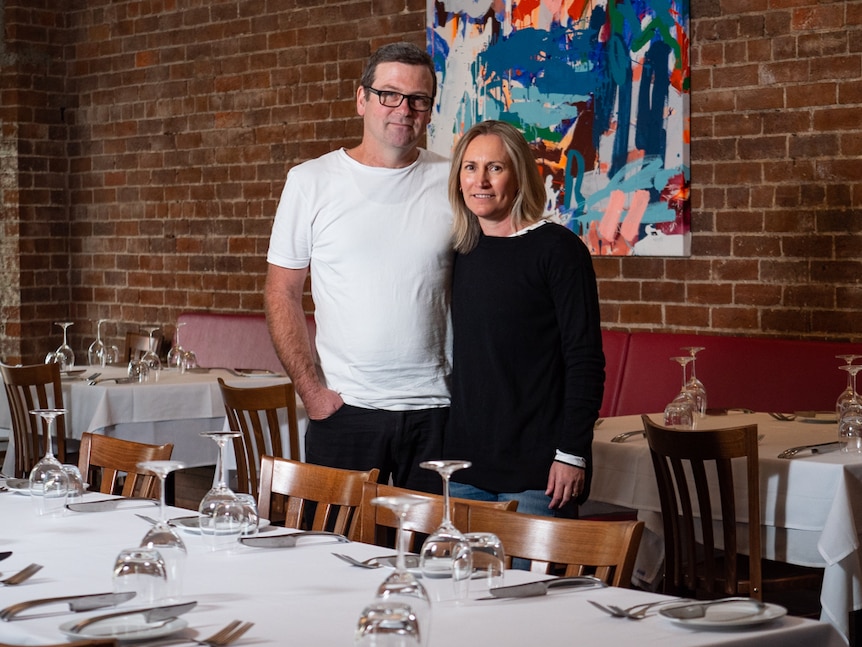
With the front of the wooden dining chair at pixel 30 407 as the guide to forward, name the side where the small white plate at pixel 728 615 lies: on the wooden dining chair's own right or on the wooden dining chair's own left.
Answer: on the wooden dining chair's own right

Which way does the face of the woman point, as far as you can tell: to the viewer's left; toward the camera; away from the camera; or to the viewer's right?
toward the camera

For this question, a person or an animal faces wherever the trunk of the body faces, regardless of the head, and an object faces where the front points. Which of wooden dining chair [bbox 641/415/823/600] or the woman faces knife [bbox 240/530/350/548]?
the woman

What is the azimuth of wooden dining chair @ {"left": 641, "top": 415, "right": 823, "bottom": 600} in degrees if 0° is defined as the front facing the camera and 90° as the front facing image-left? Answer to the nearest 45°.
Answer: approximately 225°

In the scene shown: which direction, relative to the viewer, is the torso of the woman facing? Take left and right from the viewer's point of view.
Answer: facing the viewer and to the left of the viewer

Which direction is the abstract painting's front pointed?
toward the camera

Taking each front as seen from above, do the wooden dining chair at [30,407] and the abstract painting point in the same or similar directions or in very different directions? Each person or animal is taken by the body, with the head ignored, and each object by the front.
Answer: very different directions

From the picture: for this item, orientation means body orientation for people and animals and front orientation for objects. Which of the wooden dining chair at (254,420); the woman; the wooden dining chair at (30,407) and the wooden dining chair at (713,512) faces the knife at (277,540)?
the woman

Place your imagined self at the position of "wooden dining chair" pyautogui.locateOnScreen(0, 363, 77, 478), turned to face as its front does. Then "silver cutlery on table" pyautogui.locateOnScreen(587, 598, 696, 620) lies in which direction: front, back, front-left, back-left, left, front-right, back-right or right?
back-right

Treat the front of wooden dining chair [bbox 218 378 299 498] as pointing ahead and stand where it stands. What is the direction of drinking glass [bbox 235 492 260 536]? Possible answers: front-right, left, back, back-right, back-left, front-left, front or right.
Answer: back-right

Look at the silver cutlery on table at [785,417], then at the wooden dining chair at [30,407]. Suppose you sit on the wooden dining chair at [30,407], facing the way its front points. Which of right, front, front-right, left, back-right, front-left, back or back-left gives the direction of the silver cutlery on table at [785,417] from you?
right

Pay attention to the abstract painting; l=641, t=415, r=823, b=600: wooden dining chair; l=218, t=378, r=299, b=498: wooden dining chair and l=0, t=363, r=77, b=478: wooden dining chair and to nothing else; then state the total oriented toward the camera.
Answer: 1

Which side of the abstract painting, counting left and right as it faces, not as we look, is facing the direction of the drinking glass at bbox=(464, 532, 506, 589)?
front

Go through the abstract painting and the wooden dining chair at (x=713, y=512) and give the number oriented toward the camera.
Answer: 1

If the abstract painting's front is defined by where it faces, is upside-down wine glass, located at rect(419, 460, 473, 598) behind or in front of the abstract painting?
in front

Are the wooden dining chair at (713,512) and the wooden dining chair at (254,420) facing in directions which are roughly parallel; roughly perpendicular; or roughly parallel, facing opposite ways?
roughly parallel
